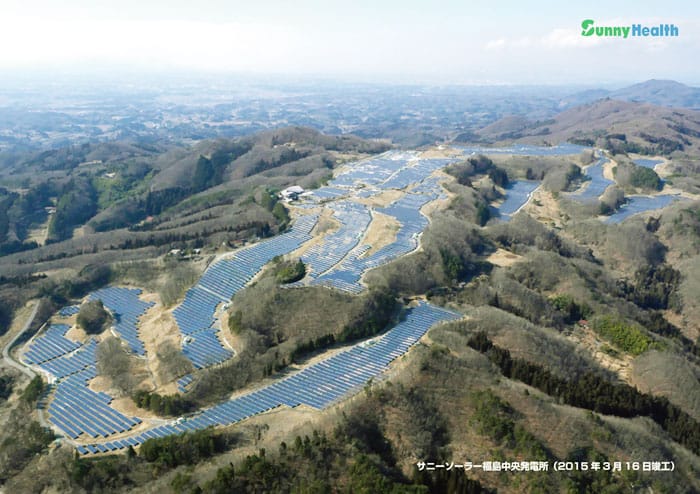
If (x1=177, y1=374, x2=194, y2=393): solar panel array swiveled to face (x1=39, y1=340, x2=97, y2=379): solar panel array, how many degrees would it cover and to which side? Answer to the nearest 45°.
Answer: approximately 90° to its right

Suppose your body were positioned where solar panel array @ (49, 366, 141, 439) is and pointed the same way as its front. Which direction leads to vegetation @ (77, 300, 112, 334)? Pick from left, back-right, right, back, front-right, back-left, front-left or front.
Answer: back-right

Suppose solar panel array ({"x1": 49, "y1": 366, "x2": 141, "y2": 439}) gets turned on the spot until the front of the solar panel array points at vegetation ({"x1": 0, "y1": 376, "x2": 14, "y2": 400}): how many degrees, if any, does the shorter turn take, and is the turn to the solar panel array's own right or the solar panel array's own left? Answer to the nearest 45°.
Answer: approximately 90° to the solar panel array's own right

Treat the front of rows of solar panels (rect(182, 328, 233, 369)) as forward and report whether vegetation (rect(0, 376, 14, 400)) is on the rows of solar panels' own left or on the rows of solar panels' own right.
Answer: on the rows of solar panels' own right

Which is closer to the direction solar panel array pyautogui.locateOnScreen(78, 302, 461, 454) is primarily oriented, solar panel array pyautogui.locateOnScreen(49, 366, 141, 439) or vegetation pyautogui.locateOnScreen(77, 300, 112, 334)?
the solar panel array

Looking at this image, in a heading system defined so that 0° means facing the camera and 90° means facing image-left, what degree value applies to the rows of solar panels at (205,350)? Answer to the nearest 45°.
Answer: approximately 45°
